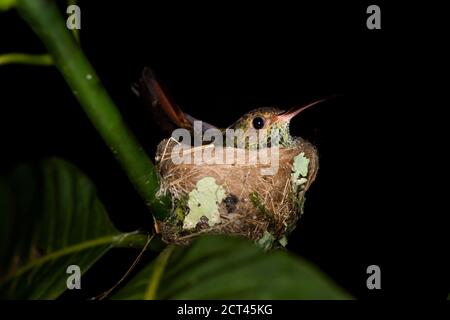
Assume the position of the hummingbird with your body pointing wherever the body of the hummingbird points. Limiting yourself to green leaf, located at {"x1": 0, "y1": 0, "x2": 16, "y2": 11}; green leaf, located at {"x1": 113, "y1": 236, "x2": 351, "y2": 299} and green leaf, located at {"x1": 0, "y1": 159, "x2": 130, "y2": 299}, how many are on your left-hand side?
0

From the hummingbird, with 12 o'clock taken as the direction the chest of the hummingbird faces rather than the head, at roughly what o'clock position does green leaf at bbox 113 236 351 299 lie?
The green leaf is roughly at 3 o'clock from the hummingbird.

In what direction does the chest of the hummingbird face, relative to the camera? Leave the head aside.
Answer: to the viewer's right

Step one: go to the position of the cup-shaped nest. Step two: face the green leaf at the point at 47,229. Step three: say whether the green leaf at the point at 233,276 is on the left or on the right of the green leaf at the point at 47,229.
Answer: left

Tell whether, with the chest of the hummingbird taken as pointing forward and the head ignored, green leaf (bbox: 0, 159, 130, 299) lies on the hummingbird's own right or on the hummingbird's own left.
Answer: on the hummingbird's own right
